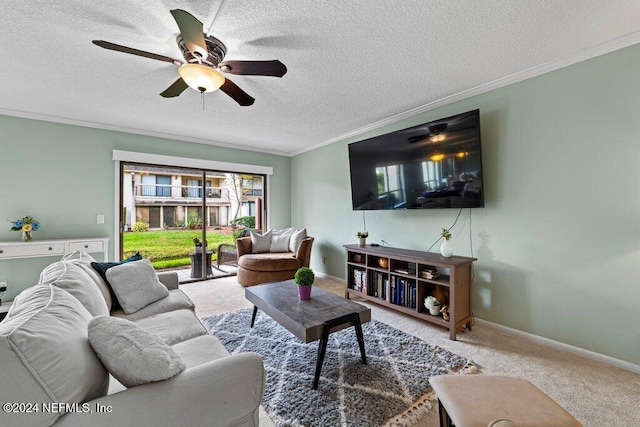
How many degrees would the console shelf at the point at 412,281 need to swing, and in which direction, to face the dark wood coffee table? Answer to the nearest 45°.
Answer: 0° — it already faces it

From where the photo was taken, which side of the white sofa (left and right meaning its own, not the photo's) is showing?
right

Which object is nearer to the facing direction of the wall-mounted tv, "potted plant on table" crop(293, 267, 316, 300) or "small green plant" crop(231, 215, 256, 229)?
the potted plant on table

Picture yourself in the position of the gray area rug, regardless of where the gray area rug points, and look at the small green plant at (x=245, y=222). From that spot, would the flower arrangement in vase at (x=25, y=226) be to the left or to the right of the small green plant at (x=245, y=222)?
left

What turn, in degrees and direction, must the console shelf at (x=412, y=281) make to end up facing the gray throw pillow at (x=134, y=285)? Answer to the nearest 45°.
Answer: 0° — it already faces it

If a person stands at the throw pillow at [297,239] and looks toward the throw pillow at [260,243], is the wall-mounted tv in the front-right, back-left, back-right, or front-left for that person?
back-left

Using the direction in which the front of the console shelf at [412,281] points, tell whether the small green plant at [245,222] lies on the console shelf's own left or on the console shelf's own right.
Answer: on the console shelf's own right

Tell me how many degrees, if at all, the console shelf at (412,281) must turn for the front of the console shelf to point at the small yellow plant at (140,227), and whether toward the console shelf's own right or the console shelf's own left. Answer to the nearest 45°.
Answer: approximately 45° to the console shelf's own right

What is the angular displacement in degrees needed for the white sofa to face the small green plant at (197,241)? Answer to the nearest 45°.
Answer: approximately 90° to its left

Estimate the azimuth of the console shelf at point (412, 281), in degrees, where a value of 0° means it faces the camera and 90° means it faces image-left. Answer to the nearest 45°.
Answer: approximately 45°

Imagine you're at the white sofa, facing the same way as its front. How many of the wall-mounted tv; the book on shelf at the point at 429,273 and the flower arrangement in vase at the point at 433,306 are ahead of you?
3

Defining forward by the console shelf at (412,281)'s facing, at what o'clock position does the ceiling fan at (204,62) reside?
The ceiling fan is roughly at 12 o'clock from the console shelf.
